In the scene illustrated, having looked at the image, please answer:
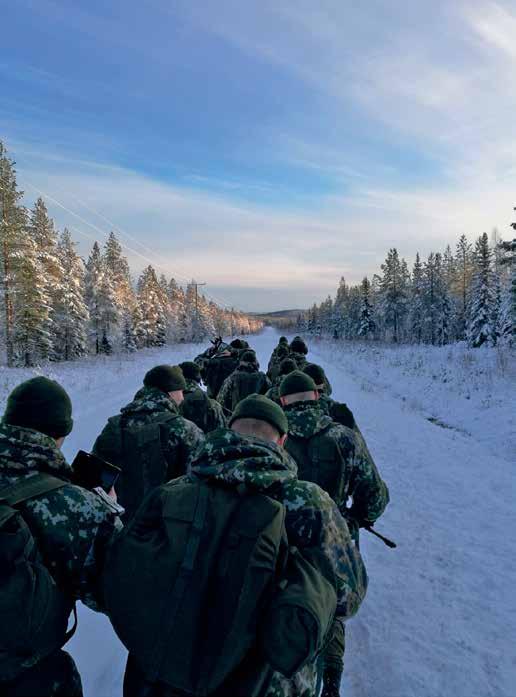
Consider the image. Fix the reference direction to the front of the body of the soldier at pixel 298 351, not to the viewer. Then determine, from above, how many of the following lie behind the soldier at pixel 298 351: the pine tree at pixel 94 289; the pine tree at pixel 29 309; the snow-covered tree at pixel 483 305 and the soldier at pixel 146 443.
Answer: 1

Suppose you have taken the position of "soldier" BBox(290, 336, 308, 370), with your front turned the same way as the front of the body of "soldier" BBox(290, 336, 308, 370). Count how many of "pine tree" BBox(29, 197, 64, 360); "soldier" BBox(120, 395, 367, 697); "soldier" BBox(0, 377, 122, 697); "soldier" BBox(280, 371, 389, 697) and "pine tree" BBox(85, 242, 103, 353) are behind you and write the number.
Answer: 3

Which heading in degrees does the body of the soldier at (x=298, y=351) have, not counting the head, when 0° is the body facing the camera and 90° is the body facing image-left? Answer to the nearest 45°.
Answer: approximately 180°

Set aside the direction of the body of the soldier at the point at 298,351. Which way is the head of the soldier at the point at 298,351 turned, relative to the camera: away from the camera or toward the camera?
away from the camera

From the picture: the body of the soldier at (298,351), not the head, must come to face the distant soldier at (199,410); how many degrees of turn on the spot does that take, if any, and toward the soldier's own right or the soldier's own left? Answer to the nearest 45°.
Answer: approximately 180°

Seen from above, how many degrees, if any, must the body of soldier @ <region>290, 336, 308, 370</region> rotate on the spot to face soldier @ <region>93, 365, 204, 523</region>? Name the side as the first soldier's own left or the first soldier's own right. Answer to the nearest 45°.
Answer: approximately 180°

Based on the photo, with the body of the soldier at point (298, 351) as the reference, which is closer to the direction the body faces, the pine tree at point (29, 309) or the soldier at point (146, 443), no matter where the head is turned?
the pine tree

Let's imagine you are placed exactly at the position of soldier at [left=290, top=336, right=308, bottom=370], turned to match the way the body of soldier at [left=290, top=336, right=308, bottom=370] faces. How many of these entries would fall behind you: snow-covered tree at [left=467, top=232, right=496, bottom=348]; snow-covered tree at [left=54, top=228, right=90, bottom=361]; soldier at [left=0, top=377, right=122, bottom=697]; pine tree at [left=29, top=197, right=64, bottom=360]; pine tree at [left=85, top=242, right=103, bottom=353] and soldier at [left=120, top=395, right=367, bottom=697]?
2

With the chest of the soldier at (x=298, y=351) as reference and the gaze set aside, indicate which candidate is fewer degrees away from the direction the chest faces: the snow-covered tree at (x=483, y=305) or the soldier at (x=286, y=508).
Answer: the snow-covered tree

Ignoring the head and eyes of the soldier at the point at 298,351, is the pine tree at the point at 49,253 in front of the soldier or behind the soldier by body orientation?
in front

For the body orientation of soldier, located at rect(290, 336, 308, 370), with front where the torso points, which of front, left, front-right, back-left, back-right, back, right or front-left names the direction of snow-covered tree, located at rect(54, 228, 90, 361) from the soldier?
front-left

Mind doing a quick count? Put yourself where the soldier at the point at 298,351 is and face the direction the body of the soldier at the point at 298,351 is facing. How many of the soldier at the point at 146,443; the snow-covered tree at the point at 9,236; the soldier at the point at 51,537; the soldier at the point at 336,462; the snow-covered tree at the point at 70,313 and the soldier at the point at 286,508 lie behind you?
4

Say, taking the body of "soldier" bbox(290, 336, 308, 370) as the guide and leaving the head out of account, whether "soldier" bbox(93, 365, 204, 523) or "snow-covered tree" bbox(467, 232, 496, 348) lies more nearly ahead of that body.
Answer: the snow-covered tree

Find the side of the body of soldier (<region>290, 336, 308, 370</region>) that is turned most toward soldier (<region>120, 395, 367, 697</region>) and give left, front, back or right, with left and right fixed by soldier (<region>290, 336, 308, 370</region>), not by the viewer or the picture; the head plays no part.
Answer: back

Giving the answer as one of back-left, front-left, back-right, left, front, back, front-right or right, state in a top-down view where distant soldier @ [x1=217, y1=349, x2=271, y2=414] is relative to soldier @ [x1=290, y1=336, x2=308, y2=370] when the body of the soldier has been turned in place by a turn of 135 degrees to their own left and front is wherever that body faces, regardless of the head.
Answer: front

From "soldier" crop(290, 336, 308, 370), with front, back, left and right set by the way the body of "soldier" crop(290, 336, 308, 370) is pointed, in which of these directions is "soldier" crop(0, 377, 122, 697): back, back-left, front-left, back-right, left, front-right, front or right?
back

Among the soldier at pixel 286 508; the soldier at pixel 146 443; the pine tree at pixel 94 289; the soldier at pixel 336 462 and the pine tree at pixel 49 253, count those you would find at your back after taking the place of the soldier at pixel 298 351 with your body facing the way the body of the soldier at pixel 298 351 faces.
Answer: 3

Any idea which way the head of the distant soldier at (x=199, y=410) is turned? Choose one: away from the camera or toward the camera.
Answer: away from the camera

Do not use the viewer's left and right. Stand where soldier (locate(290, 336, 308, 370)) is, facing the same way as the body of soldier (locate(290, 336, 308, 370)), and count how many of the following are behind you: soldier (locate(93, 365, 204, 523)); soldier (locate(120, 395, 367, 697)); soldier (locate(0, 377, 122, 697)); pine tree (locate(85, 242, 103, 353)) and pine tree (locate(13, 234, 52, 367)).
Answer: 3

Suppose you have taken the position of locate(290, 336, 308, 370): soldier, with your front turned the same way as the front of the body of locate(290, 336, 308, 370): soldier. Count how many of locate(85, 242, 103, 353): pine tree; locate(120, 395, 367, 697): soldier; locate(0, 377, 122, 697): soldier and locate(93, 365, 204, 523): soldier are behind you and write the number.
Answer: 3

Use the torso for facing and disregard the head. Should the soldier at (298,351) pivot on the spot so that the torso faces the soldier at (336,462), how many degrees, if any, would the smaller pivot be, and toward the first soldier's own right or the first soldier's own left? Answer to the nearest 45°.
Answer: approximately 180°

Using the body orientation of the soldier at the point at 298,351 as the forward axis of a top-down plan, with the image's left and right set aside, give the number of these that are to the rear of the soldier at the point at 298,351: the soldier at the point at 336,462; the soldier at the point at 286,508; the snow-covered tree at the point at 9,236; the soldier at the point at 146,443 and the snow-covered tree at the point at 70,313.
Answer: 3
